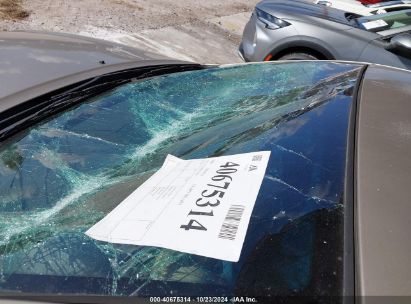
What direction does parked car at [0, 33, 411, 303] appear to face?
to the viewer's left

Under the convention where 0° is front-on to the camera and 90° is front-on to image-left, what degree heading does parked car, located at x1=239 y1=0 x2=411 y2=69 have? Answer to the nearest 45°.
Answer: approximately 90°

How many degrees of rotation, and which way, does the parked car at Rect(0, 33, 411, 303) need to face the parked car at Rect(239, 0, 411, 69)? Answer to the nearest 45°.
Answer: approximately 90° to its right

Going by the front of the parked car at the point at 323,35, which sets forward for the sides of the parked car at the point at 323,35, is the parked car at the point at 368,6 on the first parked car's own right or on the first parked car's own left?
on the first parked car's own right

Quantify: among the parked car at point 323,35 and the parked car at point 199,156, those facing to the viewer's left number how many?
2
